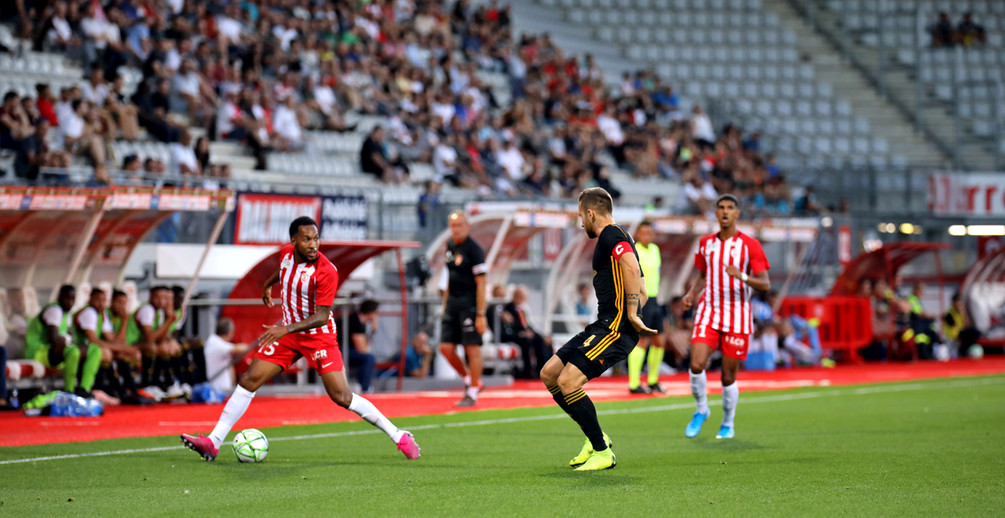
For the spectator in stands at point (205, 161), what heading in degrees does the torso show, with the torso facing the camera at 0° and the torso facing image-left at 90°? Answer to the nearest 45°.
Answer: approximately 315°

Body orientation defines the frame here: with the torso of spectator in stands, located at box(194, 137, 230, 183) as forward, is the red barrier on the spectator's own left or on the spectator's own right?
on the spectator's own left

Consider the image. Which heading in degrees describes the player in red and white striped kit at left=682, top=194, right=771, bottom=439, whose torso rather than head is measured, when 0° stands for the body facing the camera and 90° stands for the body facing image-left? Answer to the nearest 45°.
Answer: approximately 0°

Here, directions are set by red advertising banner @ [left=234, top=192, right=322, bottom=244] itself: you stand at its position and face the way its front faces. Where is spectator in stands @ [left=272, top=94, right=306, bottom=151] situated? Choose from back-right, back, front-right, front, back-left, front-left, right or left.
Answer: back

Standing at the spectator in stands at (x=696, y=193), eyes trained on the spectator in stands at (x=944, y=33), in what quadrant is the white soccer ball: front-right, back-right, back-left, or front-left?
back-right
